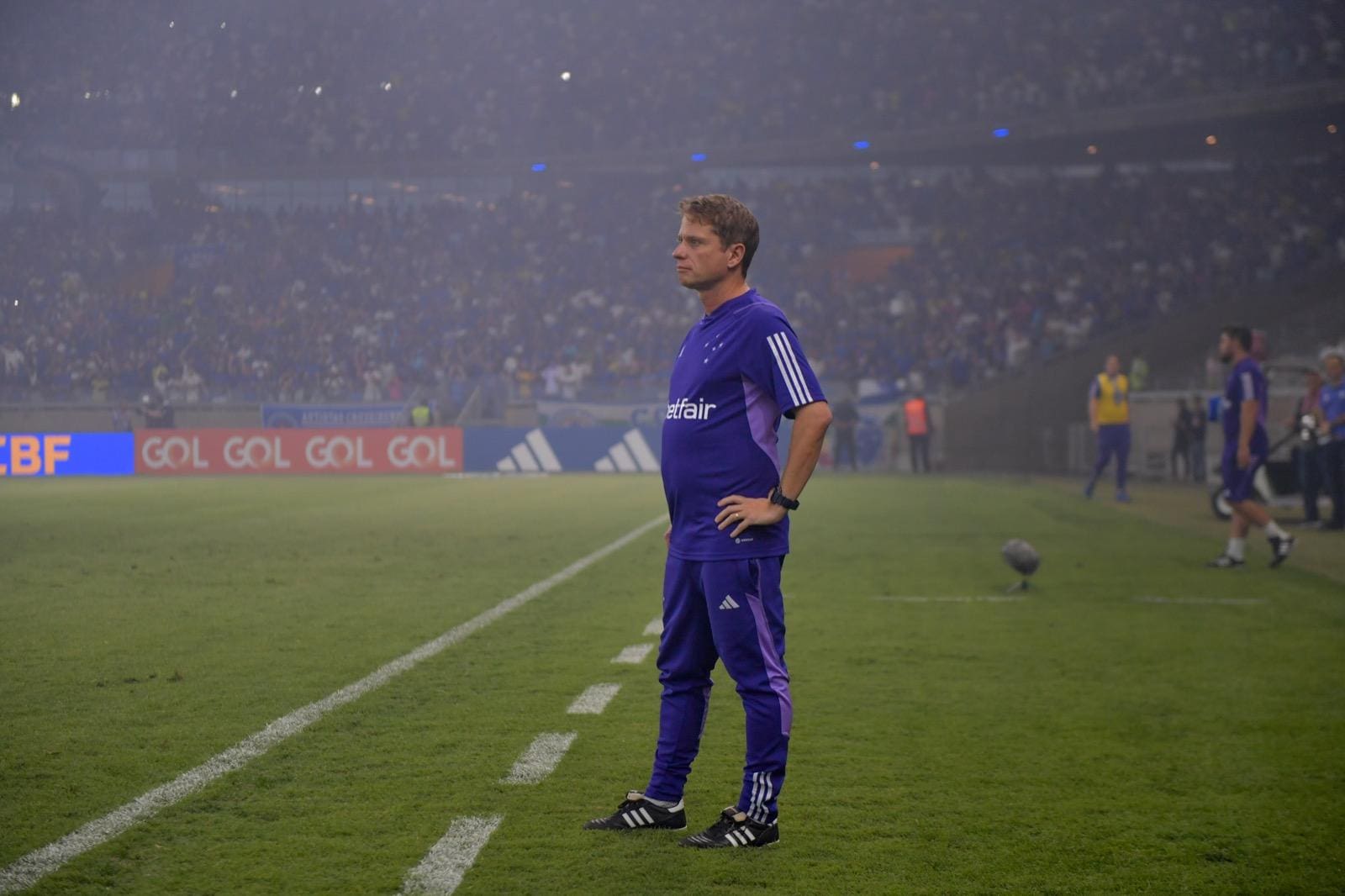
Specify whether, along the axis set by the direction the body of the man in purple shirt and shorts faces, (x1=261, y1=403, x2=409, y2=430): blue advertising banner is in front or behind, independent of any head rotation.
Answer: in front

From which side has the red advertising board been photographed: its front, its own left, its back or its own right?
front

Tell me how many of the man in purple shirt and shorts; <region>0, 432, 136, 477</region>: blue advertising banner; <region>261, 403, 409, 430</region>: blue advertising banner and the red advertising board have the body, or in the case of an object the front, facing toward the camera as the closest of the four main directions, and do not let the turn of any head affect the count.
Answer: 3

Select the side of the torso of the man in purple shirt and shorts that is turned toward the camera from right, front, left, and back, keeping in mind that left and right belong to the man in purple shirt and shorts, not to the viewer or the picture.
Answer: left

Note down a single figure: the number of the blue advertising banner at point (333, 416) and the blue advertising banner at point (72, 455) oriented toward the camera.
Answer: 2

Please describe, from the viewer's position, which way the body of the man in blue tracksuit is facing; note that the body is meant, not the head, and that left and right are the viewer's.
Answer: facing the viewer and to the left of the viewer

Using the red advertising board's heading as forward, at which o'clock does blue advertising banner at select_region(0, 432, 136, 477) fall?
The blue advertising banner is roughly at 3 o'clock from the red advertising board.

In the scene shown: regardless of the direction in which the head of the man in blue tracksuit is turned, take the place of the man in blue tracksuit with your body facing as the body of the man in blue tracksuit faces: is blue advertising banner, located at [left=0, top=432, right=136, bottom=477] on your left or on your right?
on your right

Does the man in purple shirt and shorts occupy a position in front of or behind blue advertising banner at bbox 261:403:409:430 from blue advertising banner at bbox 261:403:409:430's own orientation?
in front

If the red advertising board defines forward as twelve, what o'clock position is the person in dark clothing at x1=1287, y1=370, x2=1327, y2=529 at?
The person in dark clothing is roughly at 11 o'clock from the red advertising board.

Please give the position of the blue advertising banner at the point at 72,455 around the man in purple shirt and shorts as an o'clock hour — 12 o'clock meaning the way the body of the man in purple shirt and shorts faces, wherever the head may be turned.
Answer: The blue advertising banner is roughly at 1 o'clock from the man in purple shirt and shorts.

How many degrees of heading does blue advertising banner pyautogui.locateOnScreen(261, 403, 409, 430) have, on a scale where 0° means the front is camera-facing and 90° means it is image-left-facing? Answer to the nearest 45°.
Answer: approximately 0°

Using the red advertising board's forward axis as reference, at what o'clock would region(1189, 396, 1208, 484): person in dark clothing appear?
The person in dark clothing is roughly at 10 o'clock from the red advertising board.

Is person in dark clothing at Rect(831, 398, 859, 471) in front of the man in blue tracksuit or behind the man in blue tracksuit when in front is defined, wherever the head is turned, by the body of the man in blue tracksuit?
behind

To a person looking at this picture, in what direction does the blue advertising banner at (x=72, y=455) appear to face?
facing the viewer

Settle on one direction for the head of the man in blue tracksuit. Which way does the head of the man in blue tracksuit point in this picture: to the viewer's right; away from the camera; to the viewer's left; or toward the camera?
to the viewer's left
